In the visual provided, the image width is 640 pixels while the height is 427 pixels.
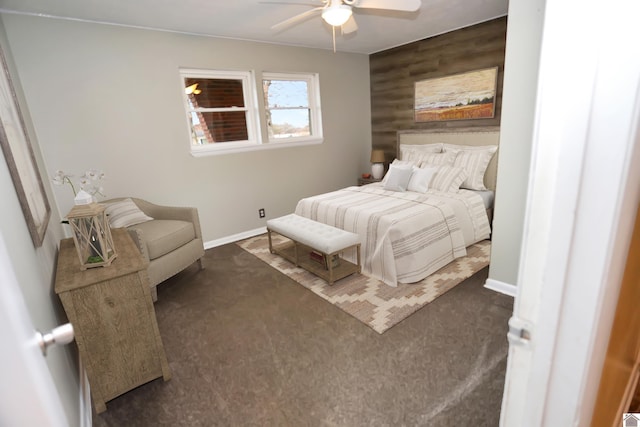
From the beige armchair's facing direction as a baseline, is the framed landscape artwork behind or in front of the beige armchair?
in front

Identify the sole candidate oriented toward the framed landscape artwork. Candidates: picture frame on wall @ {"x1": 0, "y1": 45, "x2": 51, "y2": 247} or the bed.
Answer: the picture frame on wall

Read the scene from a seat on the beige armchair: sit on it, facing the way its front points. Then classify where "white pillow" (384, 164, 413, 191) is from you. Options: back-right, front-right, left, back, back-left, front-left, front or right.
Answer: front-left

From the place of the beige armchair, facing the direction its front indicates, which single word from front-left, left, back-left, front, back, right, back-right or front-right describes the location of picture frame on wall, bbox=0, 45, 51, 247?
right

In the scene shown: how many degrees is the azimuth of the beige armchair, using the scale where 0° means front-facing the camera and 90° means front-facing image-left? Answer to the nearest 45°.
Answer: approximately 315°

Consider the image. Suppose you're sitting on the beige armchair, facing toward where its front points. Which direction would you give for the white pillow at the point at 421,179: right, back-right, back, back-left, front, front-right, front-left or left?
front-left

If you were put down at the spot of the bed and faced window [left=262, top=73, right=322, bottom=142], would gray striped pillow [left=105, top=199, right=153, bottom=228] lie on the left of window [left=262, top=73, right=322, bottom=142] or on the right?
left

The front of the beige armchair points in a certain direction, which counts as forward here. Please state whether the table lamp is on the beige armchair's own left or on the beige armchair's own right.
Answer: on the beige armchair's own left

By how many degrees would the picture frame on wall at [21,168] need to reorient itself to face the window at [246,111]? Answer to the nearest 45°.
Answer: approximately 45° to its left

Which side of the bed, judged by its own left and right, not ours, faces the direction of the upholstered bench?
front

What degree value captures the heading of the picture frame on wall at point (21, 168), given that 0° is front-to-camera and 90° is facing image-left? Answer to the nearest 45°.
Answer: approximately 270°

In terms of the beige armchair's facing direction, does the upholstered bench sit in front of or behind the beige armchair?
in front

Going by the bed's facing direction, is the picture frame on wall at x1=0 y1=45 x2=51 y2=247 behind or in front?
in front

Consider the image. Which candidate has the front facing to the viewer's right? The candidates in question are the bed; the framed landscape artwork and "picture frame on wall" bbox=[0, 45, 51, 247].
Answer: the picture frame on wall
